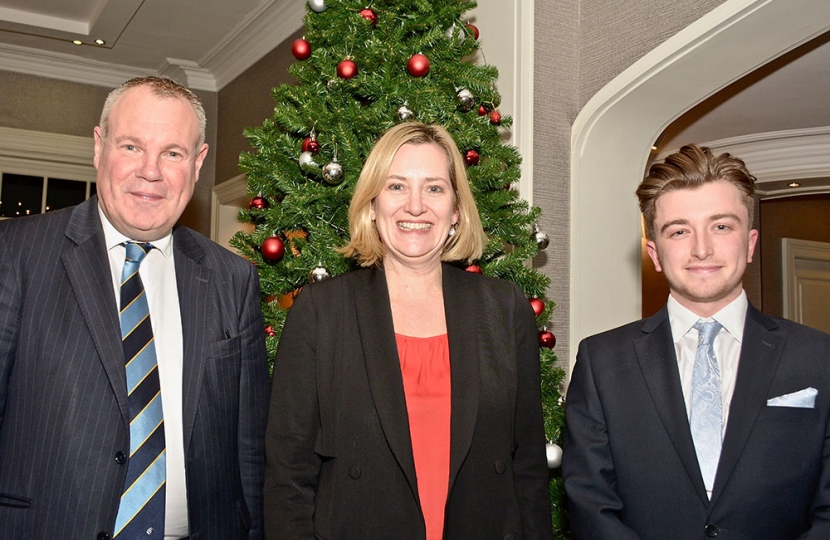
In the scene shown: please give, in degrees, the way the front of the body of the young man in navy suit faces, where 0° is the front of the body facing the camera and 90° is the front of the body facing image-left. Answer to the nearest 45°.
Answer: approximately 0°

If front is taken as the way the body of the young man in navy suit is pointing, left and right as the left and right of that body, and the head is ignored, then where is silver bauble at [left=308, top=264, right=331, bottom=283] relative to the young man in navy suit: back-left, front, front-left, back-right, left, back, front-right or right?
right

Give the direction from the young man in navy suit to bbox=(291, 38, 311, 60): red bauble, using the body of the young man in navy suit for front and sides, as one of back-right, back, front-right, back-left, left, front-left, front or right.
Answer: right

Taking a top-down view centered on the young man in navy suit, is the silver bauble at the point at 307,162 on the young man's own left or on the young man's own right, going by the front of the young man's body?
on the young man's own right

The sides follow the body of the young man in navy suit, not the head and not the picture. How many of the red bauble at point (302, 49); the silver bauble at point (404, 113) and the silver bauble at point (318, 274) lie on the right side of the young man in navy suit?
3

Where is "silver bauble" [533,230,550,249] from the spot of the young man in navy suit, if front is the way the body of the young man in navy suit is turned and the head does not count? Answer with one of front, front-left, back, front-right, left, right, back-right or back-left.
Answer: back-right

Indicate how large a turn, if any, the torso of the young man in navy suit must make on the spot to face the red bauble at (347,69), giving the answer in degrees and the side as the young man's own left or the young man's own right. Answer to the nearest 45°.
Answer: approximately 90° to the young man's own right
